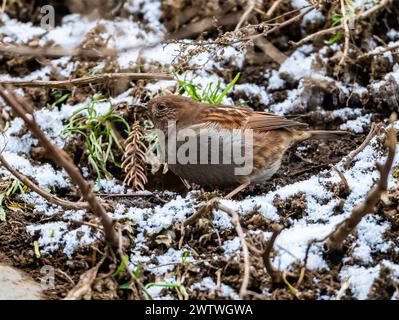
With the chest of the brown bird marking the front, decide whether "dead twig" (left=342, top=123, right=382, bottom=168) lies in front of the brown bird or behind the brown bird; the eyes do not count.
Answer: behind

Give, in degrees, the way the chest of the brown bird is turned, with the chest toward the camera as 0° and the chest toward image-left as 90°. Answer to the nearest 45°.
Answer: approximately 90°

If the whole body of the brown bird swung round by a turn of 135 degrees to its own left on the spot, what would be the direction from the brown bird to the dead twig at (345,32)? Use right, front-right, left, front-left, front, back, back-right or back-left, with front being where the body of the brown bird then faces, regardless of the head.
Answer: left

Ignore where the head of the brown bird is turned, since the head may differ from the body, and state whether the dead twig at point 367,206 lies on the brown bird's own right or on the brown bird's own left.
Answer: on the brown bird's own left

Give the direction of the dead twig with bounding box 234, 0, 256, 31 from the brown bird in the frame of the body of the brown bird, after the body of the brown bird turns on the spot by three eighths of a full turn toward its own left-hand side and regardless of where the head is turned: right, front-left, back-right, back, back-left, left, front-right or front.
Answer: back-left

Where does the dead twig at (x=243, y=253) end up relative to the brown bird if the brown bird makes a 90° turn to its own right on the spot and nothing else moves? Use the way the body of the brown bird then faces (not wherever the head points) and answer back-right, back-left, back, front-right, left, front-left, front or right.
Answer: back

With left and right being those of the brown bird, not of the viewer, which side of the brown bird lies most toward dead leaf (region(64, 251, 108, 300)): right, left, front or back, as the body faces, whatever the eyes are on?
left

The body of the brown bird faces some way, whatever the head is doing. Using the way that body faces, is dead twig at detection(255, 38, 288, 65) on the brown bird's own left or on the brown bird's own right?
on the brown bird's own right

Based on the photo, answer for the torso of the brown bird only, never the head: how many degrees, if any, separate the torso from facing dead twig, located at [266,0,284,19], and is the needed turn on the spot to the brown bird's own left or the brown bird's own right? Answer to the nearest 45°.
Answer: approximately 90° to the brown bird's own right
